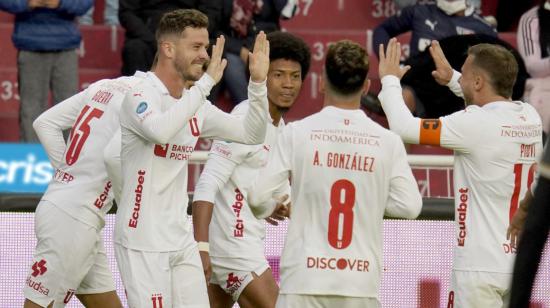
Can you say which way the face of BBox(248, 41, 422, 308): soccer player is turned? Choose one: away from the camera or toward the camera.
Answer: away from the camera

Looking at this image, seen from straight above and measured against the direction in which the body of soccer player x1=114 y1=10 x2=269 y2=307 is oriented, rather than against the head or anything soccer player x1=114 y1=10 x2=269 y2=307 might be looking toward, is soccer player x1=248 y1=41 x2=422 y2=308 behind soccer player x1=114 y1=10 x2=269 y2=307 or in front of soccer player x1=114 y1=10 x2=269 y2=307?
in front

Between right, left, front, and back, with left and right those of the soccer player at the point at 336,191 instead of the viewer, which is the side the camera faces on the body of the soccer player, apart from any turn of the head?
back

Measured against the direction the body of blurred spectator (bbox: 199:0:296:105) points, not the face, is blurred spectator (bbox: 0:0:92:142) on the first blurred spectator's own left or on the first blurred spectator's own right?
on the first blurred spectator's own right

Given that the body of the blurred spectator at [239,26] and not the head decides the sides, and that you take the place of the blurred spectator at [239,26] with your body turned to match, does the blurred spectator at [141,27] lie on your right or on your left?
on your right

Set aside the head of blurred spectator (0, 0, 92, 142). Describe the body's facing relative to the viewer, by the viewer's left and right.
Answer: facing the viewer

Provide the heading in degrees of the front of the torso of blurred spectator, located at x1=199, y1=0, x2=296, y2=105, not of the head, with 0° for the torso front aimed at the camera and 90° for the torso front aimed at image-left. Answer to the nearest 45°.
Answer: approximately 0°

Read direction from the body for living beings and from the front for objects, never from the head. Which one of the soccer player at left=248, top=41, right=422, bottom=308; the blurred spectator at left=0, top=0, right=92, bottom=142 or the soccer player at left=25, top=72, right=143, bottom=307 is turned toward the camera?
the blurred spectator

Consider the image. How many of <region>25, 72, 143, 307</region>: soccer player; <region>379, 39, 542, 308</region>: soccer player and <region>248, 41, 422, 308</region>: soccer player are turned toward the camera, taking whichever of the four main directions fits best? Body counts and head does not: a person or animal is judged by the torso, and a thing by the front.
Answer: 0

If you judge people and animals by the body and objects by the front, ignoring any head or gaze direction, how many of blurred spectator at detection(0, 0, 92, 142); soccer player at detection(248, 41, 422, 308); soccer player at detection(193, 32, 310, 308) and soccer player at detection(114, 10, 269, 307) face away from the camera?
1

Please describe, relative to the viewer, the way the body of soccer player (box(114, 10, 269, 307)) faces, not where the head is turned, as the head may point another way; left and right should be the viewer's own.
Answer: facing the viewer and to the right of the viewer

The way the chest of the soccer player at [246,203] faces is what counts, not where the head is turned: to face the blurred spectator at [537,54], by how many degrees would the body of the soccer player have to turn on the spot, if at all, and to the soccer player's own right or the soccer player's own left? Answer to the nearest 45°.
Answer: approximately 90° to the soccer player's own left

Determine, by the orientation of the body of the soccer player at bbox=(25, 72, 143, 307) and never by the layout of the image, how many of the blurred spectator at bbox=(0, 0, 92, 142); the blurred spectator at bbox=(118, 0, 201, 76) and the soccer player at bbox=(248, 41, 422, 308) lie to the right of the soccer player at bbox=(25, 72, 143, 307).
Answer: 1

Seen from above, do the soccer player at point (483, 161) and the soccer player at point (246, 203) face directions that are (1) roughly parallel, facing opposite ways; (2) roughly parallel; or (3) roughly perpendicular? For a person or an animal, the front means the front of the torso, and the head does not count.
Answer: roughly parallel, facing opposite ways
